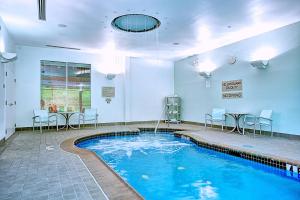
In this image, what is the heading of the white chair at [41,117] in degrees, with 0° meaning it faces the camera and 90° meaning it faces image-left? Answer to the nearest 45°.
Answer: approximately 315°

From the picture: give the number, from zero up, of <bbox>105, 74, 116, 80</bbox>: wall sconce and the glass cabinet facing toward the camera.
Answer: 2

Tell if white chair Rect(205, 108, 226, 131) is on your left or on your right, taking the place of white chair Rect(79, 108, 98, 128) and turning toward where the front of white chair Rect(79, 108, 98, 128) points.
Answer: on your left

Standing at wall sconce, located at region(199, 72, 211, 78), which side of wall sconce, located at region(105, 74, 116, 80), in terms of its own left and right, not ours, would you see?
left

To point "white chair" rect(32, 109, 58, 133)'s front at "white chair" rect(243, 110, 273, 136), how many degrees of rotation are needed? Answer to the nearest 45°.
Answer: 0° — it already faces it

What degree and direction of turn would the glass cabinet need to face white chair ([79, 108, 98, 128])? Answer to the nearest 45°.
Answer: approximately 45° to its right

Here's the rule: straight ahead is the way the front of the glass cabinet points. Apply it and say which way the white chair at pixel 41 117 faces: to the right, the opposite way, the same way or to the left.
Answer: to the left

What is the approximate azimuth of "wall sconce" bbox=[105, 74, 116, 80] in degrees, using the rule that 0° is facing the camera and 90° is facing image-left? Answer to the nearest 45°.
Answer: approximately 0°

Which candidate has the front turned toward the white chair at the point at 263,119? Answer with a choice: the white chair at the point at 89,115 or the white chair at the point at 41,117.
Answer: the white chair at the point at 41,117

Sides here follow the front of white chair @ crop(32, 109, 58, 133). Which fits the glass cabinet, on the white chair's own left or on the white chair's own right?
on the white chair's own left
